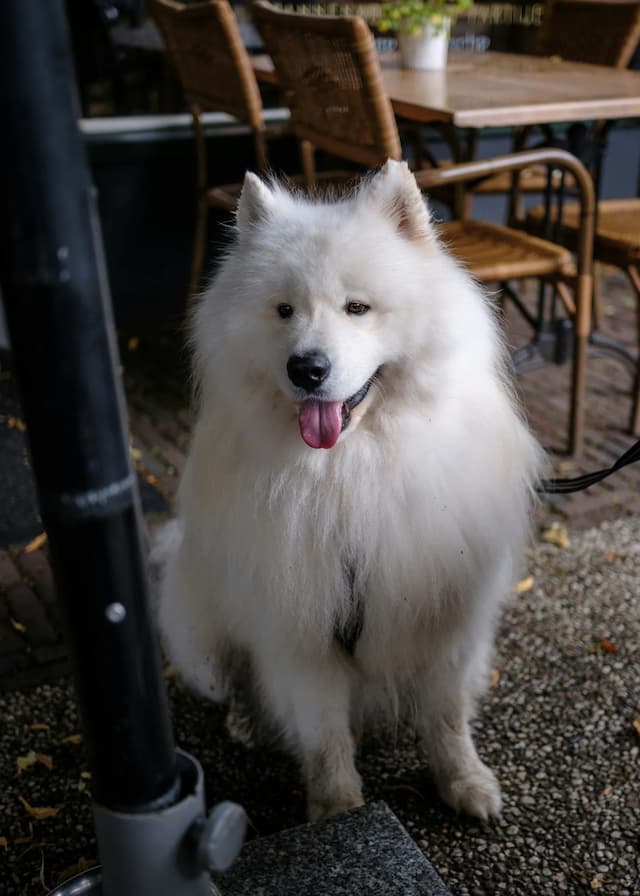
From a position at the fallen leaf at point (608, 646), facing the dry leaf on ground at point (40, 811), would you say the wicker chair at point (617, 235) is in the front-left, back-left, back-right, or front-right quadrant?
back-right

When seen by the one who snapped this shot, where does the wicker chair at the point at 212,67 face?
facing away from the viewer and to the right of the viewer

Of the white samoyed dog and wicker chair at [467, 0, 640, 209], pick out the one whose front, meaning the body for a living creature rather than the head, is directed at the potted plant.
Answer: the wicker chair

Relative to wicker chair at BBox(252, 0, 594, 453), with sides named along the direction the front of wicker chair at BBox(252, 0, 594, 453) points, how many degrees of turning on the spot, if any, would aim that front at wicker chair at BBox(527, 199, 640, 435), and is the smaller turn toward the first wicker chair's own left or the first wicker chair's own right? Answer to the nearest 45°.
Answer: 0° — it already faces it

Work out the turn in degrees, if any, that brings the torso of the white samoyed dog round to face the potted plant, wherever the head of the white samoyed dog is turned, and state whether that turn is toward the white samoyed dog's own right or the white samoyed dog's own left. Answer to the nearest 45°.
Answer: approximately 180°

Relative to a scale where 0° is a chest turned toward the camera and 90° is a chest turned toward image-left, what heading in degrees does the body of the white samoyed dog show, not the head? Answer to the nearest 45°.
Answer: approximately 0°

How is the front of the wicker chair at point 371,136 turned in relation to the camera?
facing away from the viewer and to the right of the viewer
